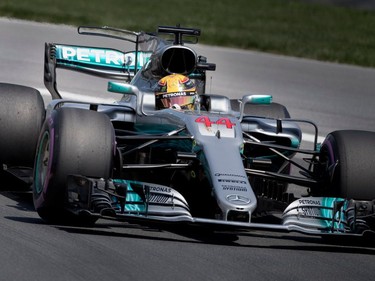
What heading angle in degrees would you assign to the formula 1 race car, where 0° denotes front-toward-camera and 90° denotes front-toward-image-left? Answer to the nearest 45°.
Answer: approximately 0°
